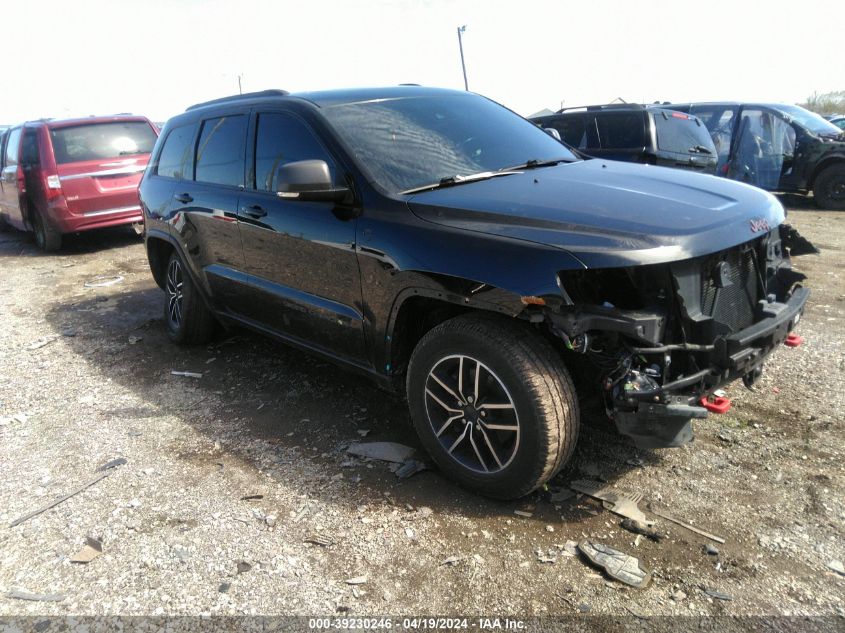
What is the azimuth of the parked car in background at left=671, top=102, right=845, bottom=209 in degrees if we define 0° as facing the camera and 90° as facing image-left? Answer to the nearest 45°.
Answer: approximately 315°

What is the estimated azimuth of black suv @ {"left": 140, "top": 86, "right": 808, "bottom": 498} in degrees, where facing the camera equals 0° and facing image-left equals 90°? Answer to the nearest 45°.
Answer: approximately 315°

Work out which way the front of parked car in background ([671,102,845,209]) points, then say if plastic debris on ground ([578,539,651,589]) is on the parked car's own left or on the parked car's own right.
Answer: on the parked car's own right

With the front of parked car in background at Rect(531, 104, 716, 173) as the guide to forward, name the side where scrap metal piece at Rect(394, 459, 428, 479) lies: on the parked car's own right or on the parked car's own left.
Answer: on the parked car's own left

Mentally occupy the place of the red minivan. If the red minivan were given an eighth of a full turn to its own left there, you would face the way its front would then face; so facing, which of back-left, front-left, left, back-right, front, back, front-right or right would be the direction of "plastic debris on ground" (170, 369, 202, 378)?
left

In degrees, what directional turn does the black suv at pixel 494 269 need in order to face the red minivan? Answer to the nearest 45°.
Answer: approximately 180°

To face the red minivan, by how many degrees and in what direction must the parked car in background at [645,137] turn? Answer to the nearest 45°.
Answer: approximately 45° to its left
